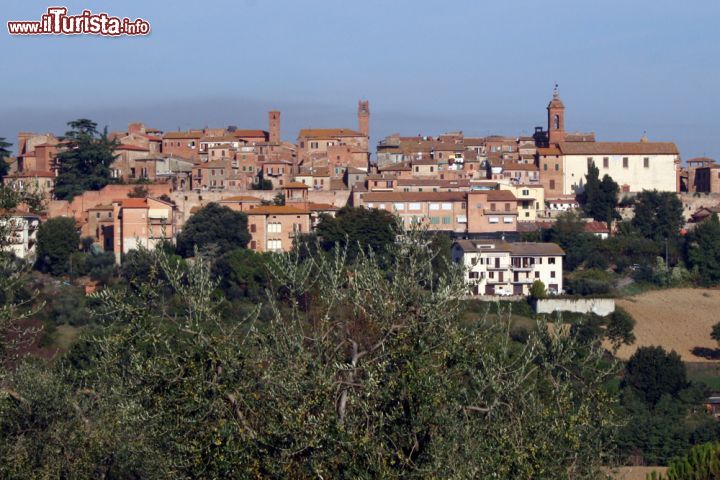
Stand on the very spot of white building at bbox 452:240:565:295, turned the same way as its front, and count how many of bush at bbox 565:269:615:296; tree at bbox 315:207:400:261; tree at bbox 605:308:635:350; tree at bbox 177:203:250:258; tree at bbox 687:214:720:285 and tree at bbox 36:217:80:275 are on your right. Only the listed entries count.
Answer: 3

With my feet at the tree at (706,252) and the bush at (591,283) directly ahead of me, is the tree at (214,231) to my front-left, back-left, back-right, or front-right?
front-right

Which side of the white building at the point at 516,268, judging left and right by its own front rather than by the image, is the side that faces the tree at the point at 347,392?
front

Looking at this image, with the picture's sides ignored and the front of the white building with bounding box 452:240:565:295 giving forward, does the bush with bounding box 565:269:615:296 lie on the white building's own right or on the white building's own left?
on the white building's own left

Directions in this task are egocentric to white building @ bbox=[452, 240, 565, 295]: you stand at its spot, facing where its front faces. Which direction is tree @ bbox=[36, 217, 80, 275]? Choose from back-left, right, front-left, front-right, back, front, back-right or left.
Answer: right

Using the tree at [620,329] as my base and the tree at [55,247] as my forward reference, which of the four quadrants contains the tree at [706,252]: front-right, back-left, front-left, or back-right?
back-right

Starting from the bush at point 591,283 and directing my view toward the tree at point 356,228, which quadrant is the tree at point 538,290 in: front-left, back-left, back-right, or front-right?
front-left

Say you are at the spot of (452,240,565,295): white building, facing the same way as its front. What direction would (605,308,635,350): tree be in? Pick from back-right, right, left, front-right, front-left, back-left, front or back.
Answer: front-left

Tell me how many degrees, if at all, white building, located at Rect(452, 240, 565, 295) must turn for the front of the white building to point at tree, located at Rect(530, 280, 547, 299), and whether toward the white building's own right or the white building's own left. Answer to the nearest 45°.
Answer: approximately 45° to the white building's own left

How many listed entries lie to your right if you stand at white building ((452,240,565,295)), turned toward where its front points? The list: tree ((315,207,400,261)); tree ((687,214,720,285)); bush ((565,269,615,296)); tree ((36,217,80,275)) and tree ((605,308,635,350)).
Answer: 2

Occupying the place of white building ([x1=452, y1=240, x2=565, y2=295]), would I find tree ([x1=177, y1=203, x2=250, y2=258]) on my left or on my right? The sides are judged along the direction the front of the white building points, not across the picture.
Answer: on my right

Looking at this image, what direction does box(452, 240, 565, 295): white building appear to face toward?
toward the camera

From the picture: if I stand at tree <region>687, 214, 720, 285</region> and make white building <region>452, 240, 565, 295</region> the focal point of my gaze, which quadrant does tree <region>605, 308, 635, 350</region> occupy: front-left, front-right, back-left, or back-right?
front-left

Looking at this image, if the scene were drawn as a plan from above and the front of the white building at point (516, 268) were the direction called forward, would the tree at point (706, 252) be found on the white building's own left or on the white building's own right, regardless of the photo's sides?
on the white building's own left
